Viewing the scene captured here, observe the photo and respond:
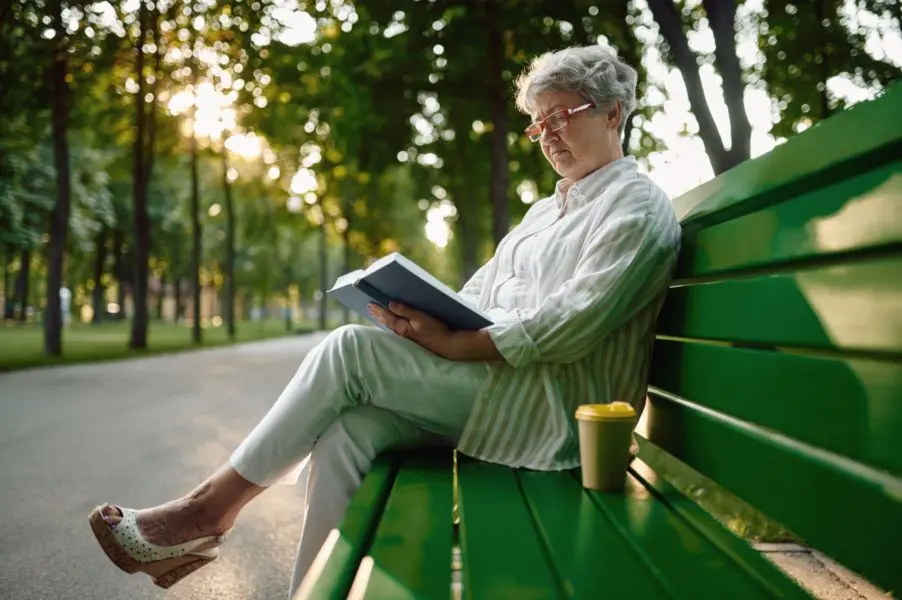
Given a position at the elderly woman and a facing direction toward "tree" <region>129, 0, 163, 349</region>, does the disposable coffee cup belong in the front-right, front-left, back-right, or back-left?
back-right

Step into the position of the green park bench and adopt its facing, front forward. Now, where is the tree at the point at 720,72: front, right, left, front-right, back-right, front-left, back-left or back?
right

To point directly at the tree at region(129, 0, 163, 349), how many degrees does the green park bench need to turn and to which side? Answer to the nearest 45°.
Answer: approximately 45° to its right

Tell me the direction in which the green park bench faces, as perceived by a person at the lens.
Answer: facing to the left of the viewer
